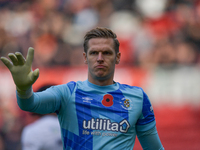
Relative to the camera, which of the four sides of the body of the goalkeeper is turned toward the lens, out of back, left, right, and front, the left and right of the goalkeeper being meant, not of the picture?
front

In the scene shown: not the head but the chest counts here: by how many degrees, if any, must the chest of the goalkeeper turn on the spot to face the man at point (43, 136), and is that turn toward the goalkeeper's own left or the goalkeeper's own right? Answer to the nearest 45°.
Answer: approximately 135° to the goalkeeper's own right
